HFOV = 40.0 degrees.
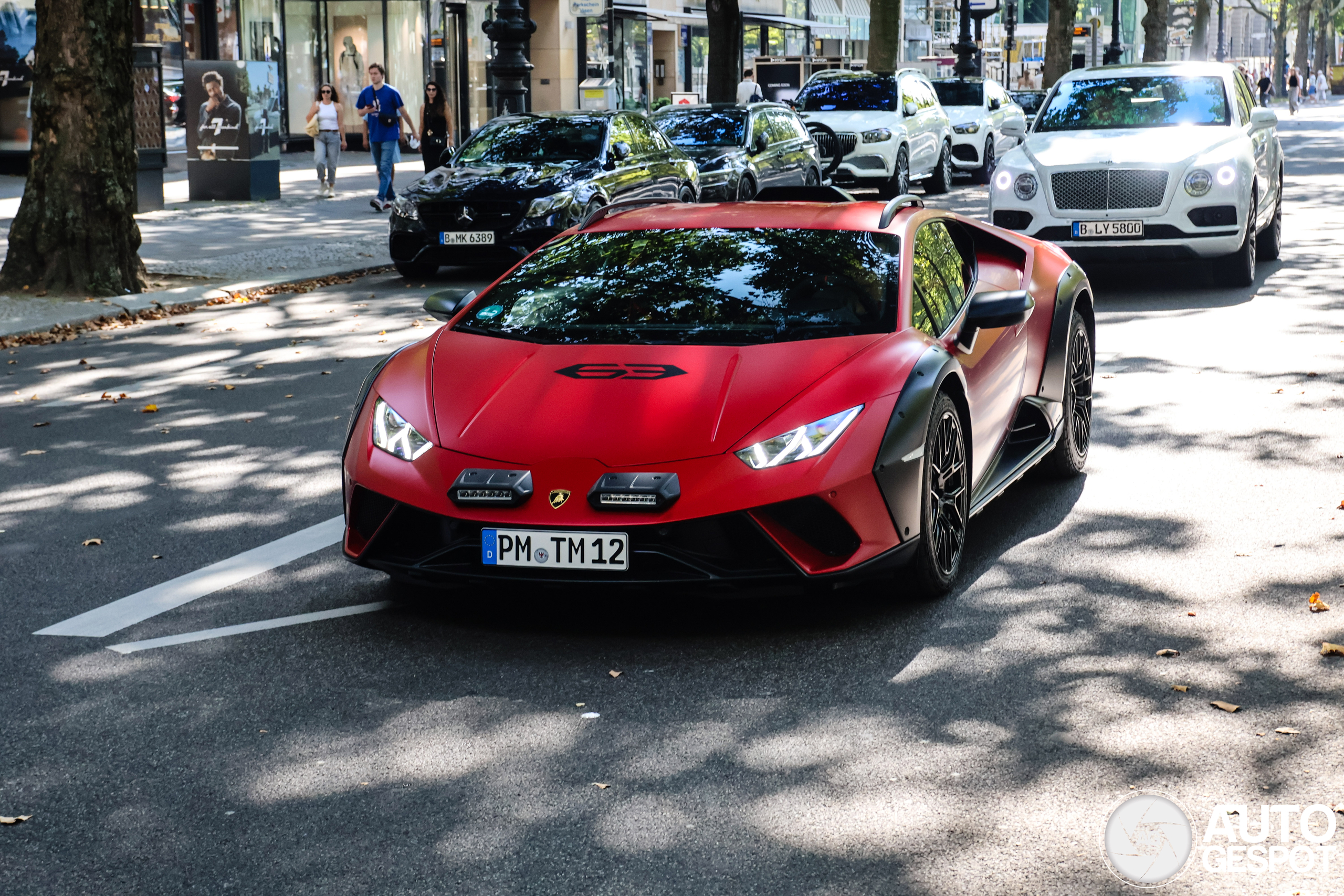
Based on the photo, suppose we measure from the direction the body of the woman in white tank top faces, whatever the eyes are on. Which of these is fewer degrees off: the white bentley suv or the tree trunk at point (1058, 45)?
the white bentley suv

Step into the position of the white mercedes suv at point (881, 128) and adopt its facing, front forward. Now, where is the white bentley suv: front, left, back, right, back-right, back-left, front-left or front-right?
front-left

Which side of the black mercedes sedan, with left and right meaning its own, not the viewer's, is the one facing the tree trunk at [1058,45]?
back

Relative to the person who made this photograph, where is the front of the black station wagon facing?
facing the viewer and to the left of the viewer

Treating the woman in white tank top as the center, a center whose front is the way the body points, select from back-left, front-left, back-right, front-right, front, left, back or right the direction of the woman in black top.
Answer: left

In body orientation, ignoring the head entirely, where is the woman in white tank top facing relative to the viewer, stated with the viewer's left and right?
facing the viewer

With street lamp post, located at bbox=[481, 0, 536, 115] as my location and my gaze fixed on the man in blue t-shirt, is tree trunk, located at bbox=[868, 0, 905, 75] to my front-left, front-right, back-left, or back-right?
back-right

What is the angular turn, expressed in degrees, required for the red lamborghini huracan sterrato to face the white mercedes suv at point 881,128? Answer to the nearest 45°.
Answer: approximately 135° to its right

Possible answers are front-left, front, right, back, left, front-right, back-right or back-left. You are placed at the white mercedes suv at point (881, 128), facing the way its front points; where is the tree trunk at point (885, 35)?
back-right

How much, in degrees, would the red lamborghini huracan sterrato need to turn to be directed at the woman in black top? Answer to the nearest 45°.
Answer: approximately 135° to its right

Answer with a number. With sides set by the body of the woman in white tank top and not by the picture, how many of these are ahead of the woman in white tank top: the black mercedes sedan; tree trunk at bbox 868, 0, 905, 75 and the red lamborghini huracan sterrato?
2

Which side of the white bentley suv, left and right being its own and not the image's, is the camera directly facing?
front

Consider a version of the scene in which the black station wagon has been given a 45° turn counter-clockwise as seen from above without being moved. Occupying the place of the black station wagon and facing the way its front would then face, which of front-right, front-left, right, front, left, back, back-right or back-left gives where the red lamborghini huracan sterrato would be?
front

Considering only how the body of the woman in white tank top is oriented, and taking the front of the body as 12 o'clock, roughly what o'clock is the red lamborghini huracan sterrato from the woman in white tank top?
The red lamborghini huracan sterrato is roughly at 12 o'clock from the woman in white tank top.

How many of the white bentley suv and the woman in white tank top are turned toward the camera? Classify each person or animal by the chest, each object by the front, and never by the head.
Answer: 2
